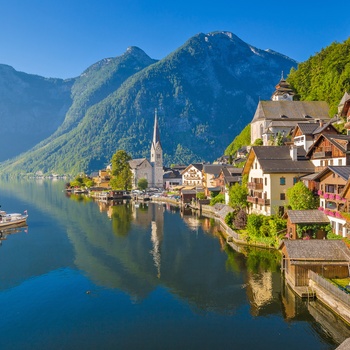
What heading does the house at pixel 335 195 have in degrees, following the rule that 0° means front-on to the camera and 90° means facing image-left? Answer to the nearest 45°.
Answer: approximately 45°

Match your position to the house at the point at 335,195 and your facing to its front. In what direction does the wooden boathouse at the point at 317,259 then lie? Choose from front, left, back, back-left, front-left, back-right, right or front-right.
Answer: front-left

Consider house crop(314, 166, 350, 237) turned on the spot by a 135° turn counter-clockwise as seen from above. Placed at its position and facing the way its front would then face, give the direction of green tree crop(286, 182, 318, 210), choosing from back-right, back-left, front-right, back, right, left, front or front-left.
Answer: back-left
